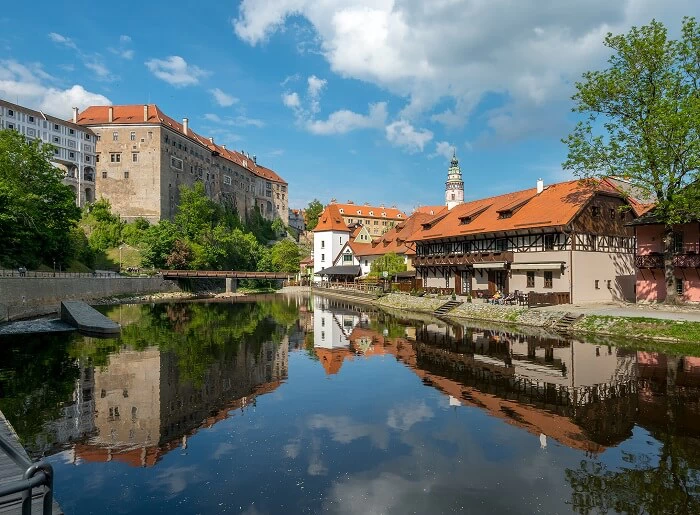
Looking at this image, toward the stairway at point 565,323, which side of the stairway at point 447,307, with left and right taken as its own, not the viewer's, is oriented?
left

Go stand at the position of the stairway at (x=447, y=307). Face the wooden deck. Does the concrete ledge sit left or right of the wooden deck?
right

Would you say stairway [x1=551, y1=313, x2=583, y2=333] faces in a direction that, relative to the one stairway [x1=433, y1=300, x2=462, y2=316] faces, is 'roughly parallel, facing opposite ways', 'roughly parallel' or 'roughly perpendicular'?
roughly parallel

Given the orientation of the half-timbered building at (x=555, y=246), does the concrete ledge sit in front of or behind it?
in front

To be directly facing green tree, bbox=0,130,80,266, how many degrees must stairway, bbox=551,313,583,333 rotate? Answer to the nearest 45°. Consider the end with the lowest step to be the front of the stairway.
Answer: approximately 45° to its right

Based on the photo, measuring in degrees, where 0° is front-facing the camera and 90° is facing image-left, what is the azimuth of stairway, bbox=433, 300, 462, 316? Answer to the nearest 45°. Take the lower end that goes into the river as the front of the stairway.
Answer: approximately 45°

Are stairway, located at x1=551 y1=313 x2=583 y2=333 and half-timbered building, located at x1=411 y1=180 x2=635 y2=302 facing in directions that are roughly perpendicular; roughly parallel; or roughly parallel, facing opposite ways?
roughly parallel

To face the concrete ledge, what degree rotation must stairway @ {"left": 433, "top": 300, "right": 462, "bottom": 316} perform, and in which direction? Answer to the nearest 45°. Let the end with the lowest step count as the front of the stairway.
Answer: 0° — it already faces it

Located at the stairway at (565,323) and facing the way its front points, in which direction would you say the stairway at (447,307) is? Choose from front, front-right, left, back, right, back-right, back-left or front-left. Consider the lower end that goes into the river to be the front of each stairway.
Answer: right

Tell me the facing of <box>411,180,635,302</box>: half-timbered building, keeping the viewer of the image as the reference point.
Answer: facing the viewer and to the left of the viewer

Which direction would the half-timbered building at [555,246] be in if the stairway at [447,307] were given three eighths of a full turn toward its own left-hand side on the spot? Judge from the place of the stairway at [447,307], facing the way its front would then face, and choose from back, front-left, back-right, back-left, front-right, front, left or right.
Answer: front

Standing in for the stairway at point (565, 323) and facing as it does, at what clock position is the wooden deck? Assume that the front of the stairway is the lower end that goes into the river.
The wooden deck is roughly at 11 o'clock from the stairway.

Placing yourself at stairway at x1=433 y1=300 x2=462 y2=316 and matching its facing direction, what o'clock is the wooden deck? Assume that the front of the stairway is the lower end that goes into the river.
The wooden deck is roughly at 11 o'clock from the stairway.

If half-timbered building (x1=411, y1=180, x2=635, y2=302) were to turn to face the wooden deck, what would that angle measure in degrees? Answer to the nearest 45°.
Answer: approximately 45° to its left

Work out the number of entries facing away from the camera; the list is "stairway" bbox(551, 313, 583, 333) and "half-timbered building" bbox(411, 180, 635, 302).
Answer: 0
